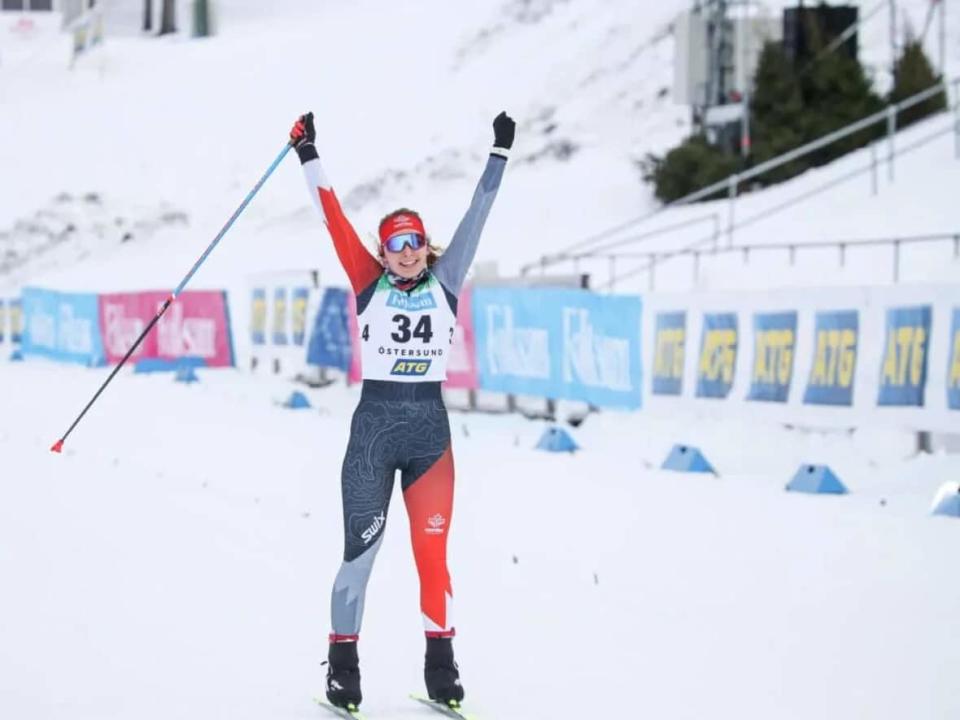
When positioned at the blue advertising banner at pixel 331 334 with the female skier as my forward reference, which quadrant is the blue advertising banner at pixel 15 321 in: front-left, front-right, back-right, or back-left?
back-right

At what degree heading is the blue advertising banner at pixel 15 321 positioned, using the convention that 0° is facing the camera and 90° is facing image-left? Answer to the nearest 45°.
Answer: approximately 0°

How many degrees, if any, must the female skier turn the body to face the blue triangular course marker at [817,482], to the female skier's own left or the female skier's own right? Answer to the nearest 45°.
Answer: approximately 135° to the female skier's own left

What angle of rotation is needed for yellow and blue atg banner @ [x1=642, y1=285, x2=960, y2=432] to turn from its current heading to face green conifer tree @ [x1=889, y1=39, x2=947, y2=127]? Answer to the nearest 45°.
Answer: approximately 135° to its right
